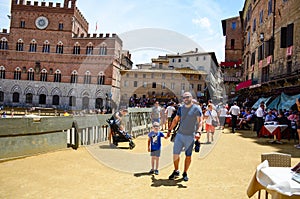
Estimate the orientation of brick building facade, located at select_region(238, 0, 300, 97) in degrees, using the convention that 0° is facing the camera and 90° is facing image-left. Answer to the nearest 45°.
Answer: approximately 45°

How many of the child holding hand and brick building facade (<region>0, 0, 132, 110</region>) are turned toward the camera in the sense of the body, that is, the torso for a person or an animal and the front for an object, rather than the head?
2

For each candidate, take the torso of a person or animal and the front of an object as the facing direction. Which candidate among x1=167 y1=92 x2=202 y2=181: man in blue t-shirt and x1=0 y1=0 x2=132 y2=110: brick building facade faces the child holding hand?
the brick building facade

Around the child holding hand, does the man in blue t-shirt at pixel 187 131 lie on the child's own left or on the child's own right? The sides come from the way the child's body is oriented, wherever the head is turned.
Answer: on the child's own left

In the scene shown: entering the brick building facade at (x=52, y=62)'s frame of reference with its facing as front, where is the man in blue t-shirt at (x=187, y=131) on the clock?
The man in blue t-shirt is roughly at 12 o'clock from the brick building facade.

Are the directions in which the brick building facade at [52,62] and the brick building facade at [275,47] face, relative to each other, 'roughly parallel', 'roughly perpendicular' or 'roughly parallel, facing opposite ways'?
roughly perpendicular

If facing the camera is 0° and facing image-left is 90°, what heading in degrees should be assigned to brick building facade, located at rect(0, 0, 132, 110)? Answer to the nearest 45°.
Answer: approximately 0°

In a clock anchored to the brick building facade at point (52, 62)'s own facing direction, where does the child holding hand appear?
The child holding hand is roughly at 12 o'clock from the brick building facade.

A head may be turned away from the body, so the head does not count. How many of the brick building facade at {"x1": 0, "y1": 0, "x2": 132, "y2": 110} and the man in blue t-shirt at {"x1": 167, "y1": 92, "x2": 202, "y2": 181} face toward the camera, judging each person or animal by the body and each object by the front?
2

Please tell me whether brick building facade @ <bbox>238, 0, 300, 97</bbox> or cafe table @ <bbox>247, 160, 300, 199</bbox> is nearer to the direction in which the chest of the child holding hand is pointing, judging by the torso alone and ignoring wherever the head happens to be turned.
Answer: the cafe table
